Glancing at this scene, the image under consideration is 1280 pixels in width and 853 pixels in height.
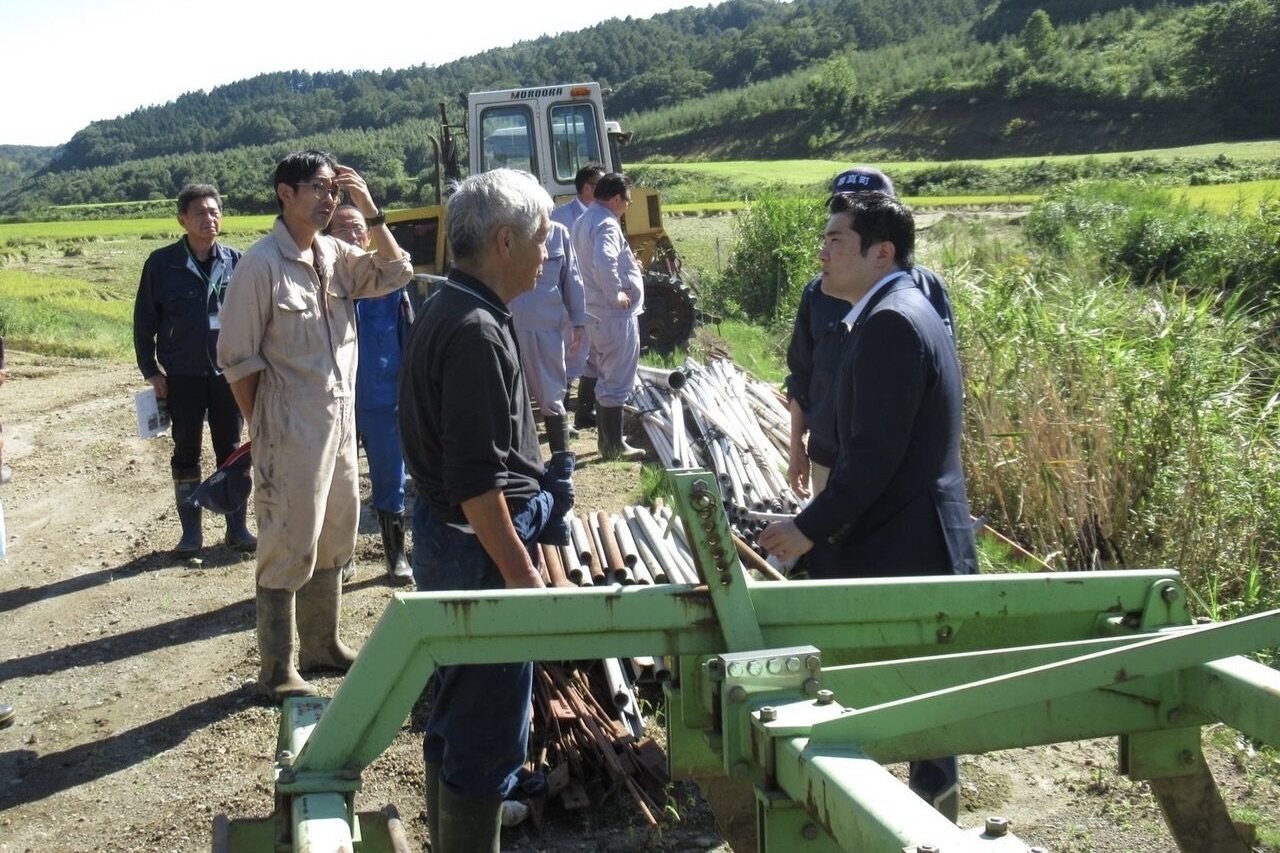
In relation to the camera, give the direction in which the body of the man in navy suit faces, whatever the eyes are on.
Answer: to the viewer's left

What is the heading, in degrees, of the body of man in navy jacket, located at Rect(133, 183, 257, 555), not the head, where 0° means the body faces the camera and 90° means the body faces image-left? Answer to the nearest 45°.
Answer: approximately 315°

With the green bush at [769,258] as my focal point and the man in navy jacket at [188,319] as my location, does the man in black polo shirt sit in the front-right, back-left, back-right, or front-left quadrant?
back-right

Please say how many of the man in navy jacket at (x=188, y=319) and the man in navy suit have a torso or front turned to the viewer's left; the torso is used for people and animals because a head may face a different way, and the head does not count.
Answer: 1

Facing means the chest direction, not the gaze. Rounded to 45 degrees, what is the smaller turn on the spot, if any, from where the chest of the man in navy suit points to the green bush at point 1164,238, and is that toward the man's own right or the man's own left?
approximately 90° to the man's own right

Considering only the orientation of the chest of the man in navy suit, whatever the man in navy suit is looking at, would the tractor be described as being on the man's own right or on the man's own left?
on the man's own right

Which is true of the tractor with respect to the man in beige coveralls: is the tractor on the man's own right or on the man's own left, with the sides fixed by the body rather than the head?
on the man's own left

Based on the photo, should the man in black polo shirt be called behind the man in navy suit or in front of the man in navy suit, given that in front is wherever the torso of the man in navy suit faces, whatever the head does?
in front

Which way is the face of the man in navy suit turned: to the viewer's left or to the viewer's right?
to the viewer's left

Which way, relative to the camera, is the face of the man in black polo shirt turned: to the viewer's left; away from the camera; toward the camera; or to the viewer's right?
to the viewer's right

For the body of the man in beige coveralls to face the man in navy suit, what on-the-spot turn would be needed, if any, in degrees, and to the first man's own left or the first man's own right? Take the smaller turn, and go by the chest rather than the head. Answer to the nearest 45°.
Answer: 0° — they already face them

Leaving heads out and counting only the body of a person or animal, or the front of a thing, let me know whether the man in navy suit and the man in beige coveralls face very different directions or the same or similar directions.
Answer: very different directions

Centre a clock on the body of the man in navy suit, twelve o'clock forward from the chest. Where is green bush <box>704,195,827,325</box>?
The green bush is roughly at 3 o'clock from the man in navy suit.

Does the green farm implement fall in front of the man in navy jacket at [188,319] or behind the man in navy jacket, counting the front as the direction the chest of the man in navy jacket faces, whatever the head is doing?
in front

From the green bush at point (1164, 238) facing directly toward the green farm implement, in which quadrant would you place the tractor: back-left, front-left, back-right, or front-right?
front-right

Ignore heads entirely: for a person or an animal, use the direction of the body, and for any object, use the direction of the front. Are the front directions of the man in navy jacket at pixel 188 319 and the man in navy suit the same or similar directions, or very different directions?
very different directions
